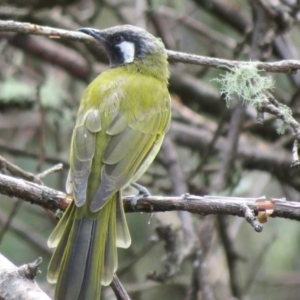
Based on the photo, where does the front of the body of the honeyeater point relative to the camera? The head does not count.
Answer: away from the camera

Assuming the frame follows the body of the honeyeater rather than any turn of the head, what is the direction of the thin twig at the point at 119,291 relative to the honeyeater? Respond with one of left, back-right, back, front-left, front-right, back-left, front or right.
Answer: back
